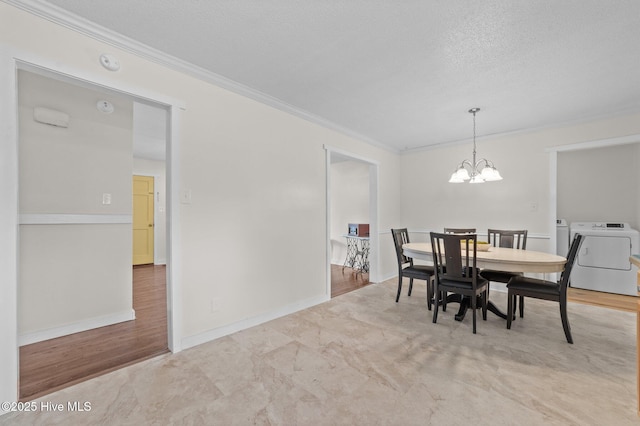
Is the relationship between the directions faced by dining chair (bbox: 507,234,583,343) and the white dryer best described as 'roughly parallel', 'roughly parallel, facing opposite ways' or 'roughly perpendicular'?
roughly perpendicular

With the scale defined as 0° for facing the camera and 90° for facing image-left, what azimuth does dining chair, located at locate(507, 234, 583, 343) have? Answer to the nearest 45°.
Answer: approximately 90°

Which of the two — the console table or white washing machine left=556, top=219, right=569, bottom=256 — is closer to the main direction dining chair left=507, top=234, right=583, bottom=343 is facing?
the console table

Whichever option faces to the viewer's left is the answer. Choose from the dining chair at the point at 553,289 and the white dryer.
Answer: the dining chair

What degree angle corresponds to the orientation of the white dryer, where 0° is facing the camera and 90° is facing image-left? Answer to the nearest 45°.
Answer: approximately 0°

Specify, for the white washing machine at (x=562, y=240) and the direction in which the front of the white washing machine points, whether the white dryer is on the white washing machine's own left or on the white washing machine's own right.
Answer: on the white washing machine's own left

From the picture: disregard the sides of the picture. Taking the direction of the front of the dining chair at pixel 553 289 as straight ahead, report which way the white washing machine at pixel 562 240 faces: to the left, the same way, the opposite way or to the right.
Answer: to the left
